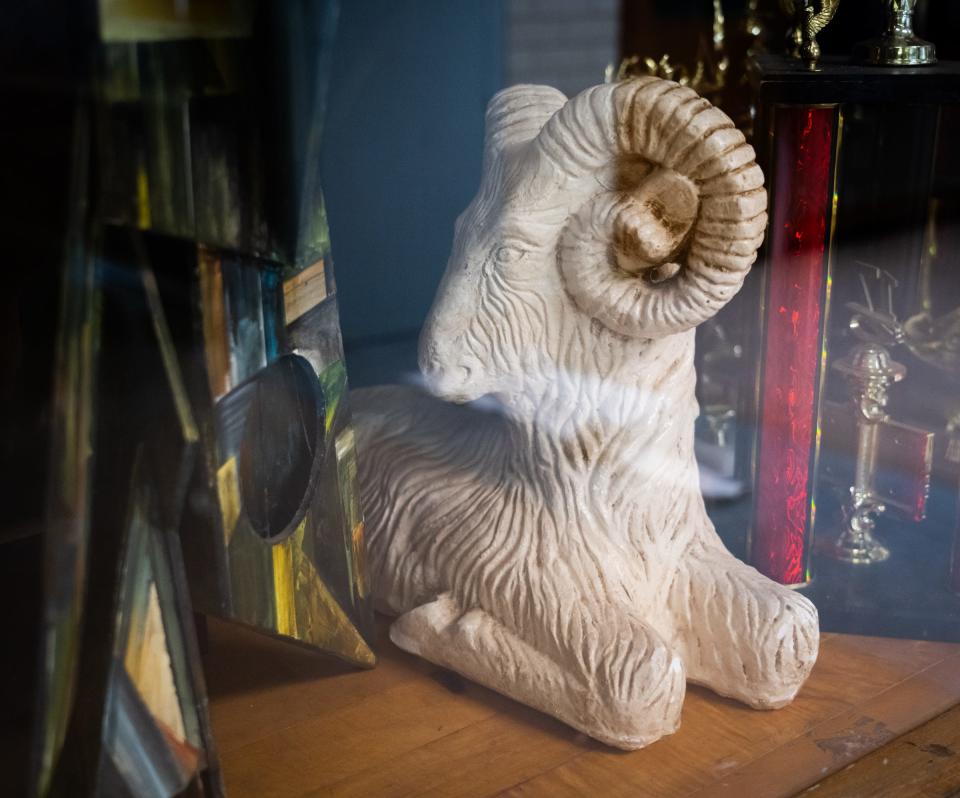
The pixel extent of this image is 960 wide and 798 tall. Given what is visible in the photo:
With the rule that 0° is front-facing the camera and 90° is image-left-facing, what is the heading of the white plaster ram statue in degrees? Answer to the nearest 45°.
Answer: approximately 315°
